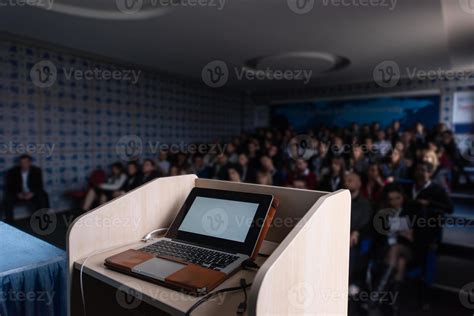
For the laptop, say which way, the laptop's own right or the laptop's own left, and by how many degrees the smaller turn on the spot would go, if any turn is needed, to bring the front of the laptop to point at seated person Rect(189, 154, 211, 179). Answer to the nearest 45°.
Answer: approximately 135° to the laptop's own right

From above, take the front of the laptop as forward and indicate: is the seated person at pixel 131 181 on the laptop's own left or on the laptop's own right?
on the laptop's own right

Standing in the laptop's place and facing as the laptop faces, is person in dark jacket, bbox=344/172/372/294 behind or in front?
behind

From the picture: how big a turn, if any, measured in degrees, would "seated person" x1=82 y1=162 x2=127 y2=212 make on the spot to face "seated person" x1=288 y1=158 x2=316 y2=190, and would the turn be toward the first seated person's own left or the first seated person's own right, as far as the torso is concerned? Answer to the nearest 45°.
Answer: approximately 90° to the first seated person's own left

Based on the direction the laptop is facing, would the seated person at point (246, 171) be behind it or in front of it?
behind

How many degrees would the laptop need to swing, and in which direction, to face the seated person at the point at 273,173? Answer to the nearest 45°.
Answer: approximately 135° to its right

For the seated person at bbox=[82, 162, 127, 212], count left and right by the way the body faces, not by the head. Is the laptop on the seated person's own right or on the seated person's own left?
on the seated person's own left

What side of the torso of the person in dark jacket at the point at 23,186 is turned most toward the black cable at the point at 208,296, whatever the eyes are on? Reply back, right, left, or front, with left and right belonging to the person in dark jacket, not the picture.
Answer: front

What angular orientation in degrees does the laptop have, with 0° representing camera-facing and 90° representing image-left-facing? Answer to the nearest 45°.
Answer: approximately 45°
